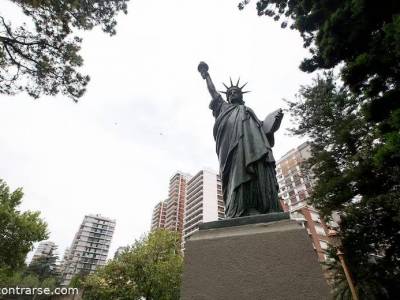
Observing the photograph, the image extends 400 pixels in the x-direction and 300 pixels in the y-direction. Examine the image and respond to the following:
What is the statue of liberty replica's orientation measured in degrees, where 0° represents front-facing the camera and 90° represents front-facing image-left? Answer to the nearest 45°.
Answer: approximately 0°

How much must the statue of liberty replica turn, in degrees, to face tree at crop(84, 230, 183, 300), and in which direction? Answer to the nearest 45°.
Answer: approximately 135° to its right

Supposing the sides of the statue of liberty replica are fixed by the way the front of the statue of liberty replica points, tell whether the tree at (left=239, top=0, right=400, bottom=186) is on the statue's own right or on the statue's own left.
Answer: on the statue's own left

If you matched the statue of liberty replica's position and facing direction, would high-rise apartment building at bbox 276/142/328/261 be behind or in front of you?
behind

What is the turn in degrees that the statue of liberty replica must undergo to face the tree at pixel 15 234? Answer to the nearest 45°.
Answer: approximately 135° to its right
